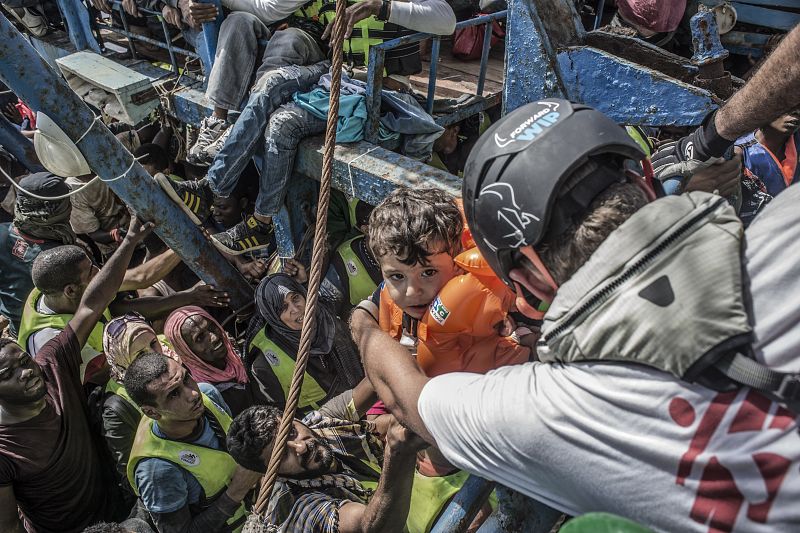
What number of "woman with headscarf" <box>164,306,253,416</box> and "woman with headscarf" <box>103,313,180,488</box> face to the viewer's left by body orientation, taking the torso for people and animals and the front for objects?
0

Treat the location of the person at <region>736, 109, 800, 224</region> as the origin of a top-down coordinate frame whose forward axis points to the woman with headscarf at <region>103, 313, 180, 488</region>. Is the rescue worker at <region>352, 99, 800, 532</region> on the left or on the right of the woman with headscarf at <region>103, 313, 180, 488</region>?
left

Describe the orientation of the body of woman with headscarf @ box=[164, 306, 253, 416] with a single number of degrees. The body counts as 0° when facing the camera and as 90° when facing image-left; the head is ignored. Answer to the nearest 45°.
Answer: approximately 315°

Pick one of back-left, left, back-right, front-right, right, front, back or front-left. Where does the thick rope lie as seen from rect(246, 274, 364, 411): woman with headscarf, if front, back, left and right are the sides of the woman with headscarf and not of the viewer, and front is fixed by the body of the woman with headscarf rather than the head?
front-right

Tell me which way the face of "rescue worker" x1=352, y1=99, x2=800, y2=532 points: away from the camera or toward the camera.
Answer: away from the camera

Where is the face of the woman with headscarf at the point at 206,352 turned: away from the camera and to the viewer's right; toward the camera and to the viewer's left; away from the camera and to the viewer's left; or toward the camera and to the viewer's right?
toward the camera and to the viewer's right
